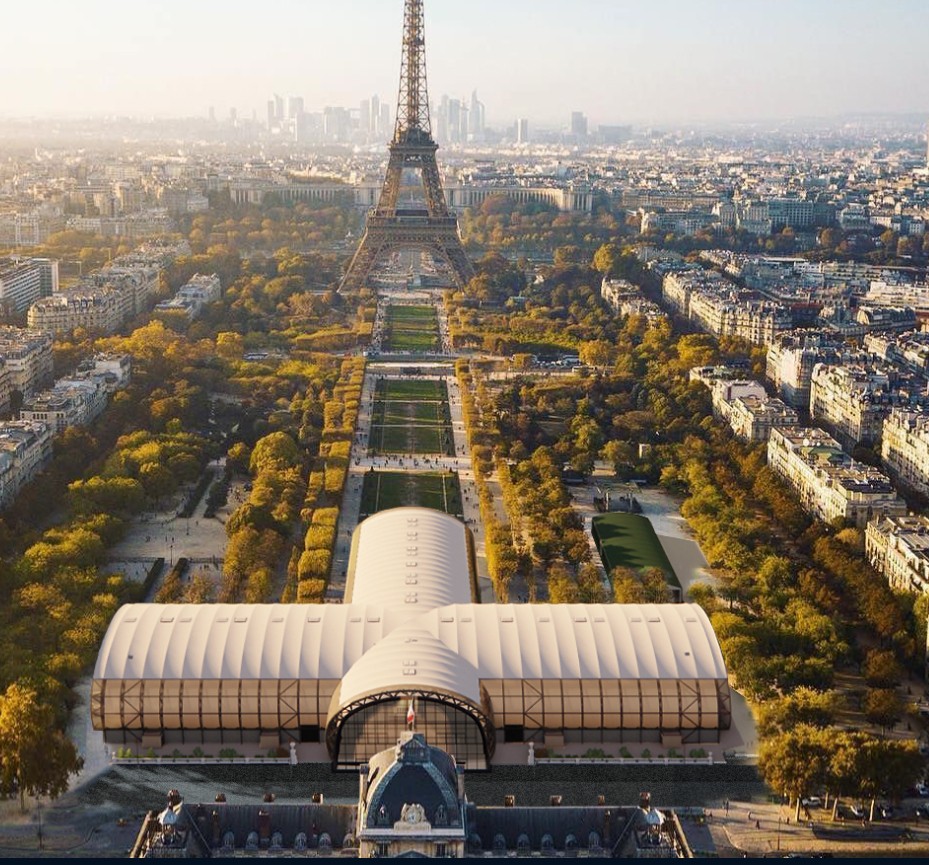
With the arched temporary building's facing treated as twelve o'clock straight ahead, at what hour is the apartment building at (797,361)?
The apartment building is roughly at 7 o'clock from the arched temporary building.

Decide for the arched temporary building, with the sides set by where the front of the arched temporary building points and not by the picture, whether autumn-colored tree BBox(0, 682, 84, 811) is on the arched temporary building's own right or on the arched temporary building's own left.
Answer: on the arched temporary building's own right

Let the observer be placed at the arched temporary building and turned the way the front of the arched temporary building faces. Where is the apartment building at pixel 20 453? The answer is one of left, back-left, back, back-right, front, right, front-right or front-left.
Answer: back-right

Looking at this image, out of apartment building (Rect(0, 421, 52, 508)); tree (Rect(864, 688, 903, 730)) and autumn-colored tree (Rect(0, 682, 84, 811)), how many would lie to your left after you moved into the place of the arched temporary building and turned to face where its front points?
1

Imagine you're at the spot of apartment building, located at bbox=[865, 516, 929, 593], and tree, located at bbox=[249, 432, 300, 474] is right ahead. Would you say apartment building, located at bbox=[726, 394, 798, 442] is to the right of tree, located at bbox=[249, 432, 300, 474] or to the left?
right

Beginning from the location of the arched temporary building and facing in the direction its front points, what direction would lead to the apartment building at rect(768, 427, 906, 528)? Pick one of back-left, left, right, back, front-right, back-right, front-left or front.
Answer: back-left

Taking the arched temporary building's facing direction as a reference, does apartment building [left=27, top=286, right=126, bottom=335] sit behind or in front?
behind

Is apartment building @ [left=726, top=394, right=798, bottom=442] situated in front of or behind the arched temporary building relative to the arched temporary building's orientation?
behind

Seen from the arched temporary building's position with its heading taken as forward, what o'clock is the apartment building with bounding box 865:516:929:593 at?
The apartment building is roughly at 8 o'clock from the arched temporary building.

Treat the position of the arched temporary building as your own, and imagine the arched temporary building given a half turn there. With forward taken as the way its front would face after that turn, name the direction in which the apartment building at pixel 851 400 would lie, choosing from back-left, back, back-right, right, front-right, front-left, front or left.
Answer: front-right

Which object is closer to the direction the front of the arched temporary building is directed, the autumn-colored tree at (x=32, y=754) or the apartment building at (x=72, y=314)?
the autumn-colored tree

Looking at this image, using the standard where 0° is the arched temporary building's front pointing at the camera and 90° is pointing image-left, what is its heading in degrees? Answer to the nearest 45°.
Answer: approximately 0°

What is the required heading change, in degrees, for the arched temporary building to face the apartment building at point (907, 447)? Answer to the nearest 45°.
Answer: approximately 135° to its left

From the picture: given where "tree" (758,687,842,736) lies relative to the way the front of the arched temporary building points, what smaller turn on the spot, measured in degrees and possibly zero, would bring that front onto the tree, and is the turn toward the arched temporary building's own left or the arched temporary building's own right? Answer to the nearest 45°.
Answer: approximately 90° to the arched temporary building's own left
